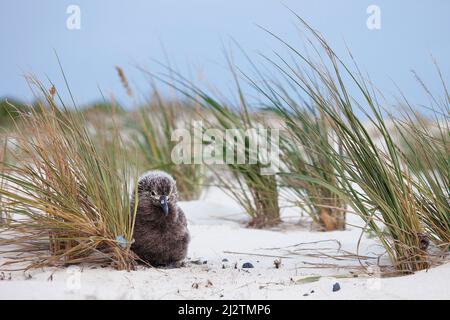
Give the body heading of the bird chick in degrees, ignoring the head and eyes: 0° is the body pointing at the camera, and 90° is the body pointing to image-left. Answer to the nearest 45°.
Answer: approximately 0°

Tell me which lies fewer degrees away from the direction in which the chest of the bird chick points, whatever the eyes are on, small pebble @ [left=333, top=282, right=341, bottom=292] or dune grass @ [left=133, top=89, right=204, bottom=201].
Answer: the small pebble

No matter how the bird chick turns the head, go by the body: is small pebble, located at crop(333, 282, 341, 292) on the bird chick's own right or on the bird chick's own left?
on the bird chick's own left

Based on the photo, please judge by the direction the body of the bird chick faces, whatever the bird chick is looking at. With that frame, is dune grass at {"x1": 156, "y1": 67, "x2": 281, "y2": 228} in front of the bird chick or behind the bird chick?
behind

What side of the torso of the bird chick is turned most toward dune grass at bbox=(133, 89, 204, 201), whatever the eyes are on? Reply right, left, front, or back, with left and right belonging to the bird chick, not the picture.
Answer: back

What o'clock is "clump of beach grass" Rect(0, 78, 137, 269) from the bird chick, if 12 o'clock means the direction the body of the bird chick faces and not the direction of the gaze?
The clump of beach grass is roughly at 2 o'clock from the bird chick.

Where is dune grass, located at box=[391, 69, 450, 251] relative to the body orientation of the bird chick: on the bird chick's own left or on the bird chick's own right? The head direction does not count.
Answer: on the bird chick's own left
